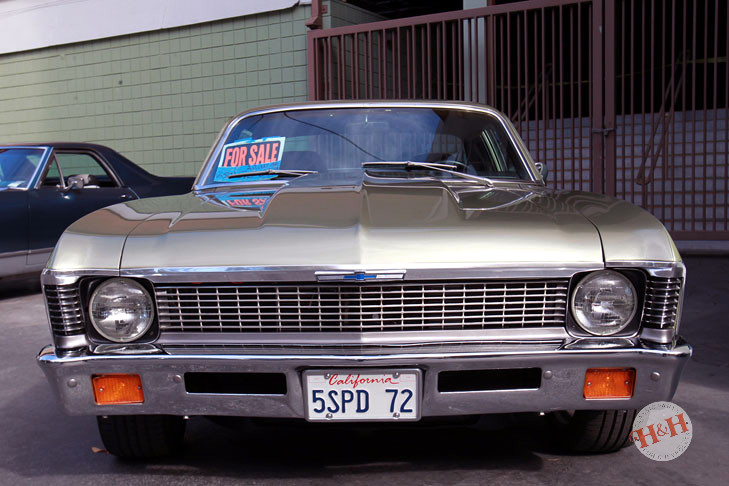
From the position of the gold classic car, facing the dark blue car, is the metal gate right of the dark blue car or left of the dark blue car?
right

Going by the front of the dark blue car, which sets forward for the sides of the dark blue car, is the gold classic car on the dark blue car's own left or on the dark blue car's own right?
on the dark blue car's own left

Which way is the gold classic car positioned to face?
toward the camera

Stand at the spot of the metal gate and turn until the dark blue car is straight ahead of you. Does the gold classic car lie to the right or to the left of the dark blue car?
left

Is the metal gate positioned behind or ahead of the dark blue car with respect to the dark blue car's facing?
behind

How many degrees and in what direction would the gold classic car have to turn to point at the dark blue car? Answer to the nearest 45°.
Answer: approximately 135° to its right

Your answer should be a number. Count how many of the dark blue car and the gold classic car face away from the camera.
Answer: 0

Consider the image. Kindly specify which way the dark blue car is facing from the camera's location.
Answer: facing the viewer and to the left of the viewer
